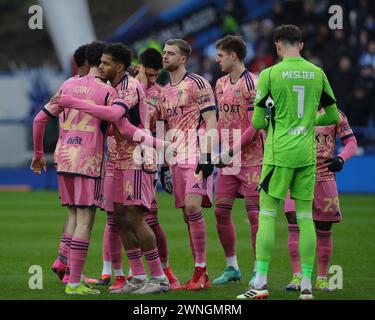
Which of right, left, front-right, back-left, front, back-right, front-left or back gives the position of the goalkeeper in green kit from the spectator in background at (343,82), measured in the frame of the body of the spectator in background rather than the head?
front

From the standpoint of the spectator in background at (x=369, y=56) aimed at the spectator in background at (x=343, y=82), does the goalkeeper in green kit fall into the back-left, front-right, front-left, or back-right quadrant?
front-left

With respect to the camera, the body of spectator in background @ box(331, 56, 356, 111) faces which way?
toward the camera

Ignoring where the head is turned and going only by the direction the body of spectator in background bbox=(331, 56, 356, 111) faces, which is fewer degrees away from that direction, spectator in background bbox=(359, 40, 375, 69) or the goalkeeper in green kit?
the goalkeeper in green kit

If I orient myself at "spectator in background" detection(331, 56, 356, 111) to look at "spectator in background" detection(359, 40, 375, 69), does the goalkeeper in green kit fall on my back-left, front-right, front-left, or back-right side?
back-right

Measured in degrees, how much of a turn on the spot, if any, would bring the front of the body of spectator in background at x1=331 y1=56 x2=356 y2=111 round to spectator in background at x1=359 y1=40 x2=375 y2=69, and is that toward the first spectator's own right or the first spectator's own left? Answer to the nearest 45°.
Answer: approximately 135° to the first spectator's own left
